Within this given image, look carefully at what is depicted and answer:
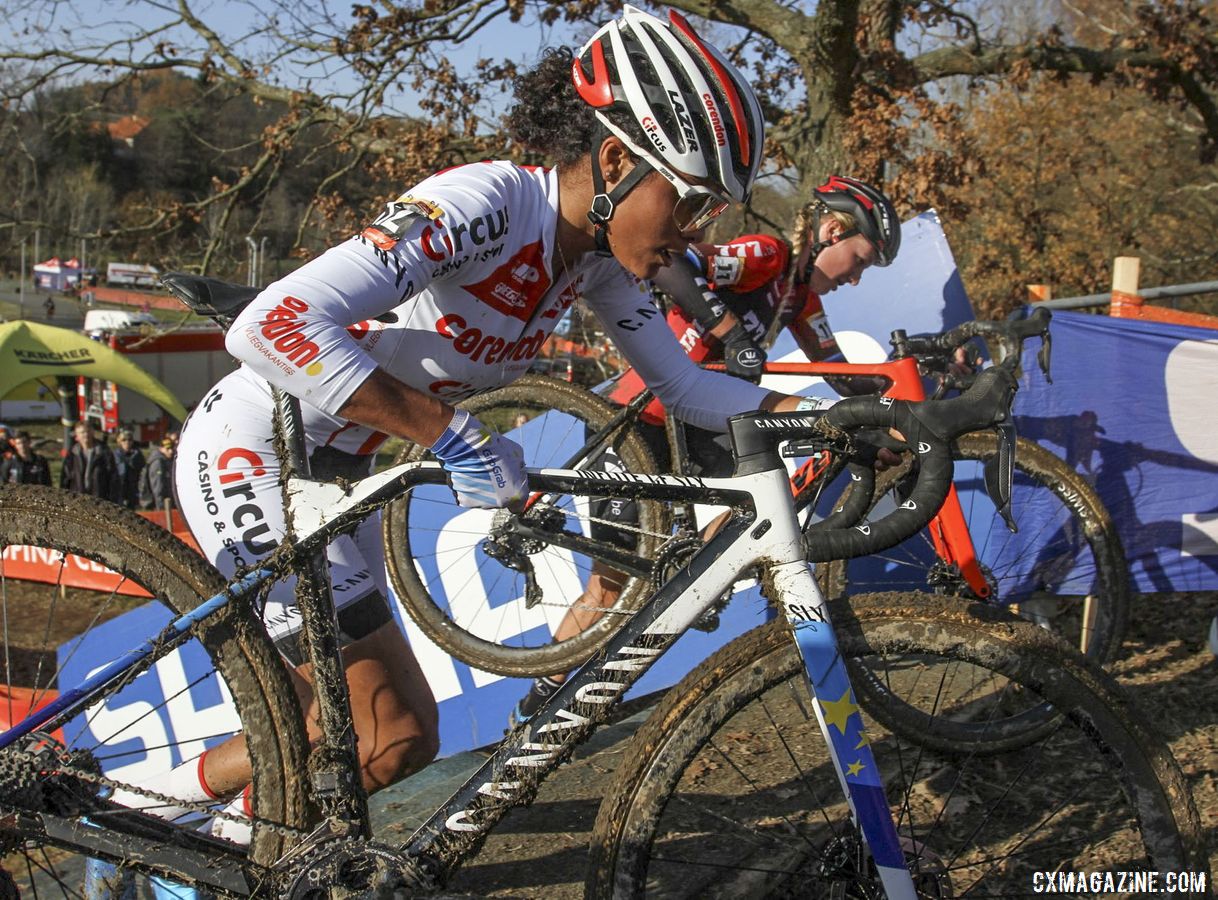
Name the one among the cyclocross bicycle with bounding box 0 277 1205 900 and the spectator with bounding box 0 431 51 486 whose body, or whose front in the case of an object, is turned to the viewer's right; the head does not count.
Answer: the cyclocross bicycle

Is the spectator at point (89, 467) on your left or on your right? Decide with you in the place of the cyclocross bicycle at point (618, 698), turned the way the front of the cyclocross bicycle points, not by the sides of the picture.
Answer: on your left

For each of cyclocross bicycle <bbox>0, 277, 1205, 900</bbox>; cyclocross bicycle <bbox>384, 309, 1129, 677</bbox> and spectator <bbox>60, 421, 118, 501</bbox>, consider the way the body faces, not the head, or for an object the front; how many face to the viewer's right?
2

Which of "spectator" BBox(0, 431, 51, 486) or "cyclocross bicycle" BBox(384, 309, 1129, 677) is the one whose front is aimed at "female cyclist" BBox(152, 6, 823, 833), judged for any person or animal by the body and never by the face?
the spectator

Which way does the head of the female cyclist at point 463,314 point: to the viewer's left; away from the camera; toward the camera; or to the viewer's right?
to the viewer's right

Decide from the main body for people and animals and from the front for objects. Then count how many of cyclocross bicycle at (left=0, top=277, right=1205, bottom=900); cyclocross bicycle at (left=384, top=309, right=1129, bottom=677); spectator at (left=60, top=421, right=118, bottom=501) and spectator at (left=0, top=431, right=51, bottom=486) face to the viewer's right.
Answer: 2

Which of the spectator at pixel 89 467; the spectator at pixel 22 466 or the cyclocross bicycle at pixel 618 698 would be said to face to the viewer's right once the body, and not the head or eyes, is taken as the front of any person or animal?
the cyclocross bicycle

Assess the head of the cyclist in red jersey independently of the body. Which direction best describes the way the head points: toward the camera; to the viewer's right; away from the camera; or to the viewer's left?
to the viewer's right

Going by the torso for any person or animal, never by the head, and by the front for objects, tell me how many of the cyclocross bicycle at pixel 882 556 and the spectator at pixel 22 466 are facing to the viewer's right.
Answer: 1

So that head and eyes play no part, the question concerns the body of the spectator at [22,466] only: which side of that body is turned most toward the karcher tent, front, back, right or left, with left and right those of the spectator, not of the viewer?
back

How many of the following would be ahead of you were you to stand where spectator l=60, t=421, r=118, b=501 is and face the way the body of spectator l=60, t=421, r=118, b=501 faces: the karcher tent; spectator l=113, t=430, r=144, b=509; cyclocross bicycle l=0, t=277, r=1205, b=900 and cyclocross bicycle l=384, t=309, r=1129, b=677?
2

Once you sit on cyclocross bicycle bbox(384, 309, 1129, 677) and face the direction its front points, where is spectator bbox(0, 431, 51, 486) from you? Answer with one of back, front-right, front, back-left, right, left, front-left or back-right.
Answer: back-left

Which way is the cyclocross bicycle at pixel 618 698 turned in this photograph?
to the viewer's right

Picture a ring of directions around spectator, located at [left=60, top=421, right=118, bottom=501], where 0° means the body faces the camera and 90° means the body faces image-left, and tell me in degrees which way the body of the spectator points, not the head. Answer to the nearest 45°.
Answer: approximately 0°
